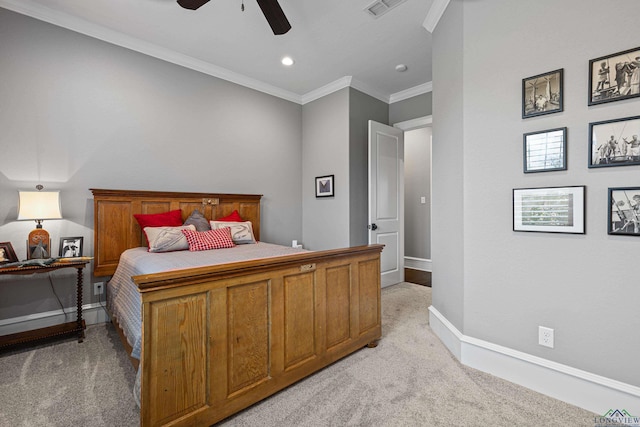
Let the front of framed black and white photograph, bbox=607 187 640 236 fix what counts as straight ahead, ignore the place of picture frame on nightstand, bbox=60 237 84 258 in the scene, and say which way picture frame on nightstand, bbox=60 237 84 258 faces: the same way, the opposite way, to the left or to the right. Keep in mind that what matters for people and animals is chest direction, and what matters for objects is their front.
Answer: to the left

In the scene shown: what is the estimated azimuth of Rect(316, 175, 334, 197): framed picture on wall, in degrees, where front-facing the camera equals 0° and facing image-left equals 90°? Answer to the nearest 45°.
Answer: approximately 45°

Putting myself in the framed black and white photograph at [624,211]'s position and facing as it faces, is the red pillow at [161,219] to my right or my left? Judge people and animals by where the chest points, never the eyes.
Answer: on my right

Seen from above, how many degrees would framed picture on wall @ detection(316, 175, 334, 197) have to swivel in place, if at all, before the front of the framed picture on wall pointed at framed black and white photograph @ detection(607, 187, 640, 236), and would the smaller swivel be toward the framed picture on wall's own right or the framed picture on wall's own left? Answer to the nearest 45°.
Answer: approximately 90° to the framed picture on wall's own left

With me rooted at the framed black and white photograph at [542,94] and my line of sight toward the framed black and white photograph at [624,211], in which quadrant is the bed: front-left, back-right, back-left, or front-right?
back-right

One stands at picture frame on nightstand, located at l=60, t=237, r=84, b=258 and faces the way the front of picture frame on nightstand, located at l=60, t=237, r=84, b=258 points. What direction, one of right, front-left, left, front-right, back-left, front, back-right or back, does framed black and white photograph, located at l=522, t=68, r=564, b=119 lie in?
front-left

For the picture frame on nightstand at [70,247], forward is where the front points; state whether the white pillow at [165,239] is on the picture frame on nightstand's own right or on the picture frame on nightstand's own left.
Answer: on the picture frame on nightstand's own left

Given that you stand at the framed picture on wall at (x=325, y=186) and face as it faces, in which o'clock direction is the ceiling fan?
The ceiling fan is roughly at 11 o'clock from the framed picture on wall.

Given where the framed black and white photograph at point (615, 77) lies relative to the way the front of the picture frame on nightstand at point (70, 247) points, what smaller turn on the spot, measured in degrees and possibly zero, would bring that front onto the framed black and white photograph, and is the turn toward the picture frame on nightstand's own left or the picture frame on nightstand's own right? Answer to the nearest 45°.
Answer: approximately 45° to the picture frame on nightstand's own left
